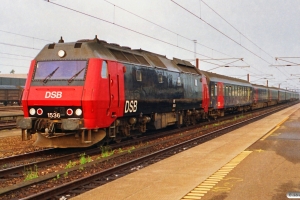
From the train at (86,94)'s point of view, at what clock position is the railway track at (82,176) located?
The railway track is roughly at 10 o'clock from the train.

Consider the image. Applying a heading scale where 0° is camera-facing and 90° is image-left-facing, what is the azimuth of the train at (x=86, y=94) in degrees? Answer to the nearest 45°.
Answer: approximately 45°
